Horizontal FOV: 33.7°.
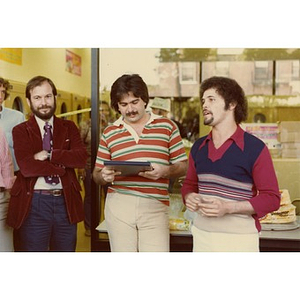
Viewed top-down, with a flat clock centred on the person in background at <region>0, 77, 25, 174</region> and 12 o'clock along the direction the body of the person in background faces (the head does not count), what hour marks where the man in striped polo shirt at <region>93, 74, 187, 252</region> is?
The man in striped polo shirt is roughly at 10 o'clock from the person in background.

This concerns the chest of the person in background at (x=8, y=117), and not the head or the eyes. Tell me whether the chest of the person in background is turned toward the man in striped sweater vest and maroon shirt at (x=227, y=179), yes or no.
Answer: no

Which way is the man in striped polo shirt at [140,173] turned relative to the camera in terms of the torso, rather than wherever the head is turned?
toward the camera

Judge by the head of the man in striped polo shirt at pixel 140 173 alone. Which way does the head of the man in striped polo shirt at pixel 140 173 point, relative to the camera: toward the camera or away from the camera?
toward the camera

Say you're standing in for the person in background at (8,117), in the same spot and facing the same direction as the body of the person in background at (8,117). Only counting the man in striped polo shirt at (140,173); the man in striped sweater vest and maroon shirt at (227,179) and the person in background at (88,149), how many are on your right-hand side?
0

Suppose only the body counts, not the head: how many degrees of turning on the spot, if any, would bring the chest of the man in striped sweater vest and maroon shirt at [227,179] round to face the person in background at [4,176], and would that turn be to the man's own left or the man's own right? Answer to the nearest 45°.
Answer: approximately 45° to the man's own right

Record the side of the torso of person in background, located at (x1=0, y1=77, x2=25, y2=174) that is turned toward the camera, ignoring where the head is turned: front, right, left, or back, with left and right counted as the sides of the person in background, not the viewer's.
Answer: front

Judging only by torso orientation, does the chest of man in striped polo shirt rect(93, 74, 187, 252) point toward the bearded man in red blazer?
no

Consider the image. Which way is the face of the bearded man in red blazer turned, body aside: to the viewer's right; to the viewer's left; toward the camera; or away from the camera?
toward the camera

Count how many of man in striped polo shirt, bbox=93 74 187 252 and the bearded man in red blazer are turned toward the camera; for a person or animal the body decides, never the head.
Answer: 2

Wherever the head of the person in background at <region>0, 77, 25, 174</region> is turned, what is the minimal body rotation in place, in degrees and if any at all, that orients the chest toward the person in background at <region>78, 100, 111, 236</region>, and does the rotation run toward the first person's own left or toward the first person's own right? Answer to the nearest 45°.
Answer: approximately 90° to the first person's own left

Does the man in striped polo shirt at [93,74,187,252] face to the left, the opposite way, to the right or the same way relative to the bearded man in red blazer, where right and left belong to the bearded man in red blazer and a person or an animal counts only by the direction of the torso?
the same way

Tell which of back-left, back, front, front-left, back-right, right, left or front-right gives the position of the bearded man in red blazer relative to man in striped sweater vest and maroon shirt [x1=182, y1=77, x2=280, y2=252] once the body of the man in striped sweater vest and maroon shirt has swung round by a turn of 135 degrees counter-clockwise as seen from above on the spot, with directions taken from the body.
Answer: back

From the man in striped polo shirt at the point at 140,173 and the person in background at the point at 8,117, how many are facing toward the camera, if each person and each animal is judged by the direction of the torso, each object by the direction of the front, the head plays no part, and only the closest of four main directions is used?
2
